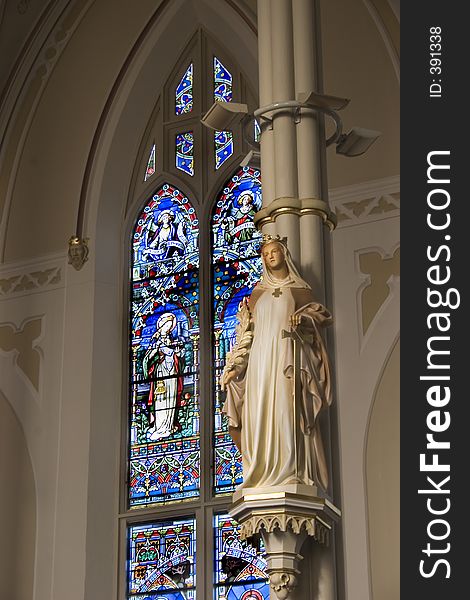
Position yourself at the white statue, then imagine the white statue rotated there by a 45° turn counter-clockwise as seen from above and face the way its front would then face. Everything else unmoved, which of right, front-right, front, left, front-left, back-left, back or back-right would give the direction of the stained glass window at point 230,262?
back-left

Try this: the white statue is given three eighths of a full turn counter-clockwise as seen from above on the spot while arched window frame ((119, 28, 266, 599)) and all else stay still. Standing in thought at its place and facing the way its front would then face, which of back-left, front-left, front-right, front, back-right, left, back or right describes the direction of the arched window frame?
front-left

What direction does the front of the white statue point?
toward the camera
